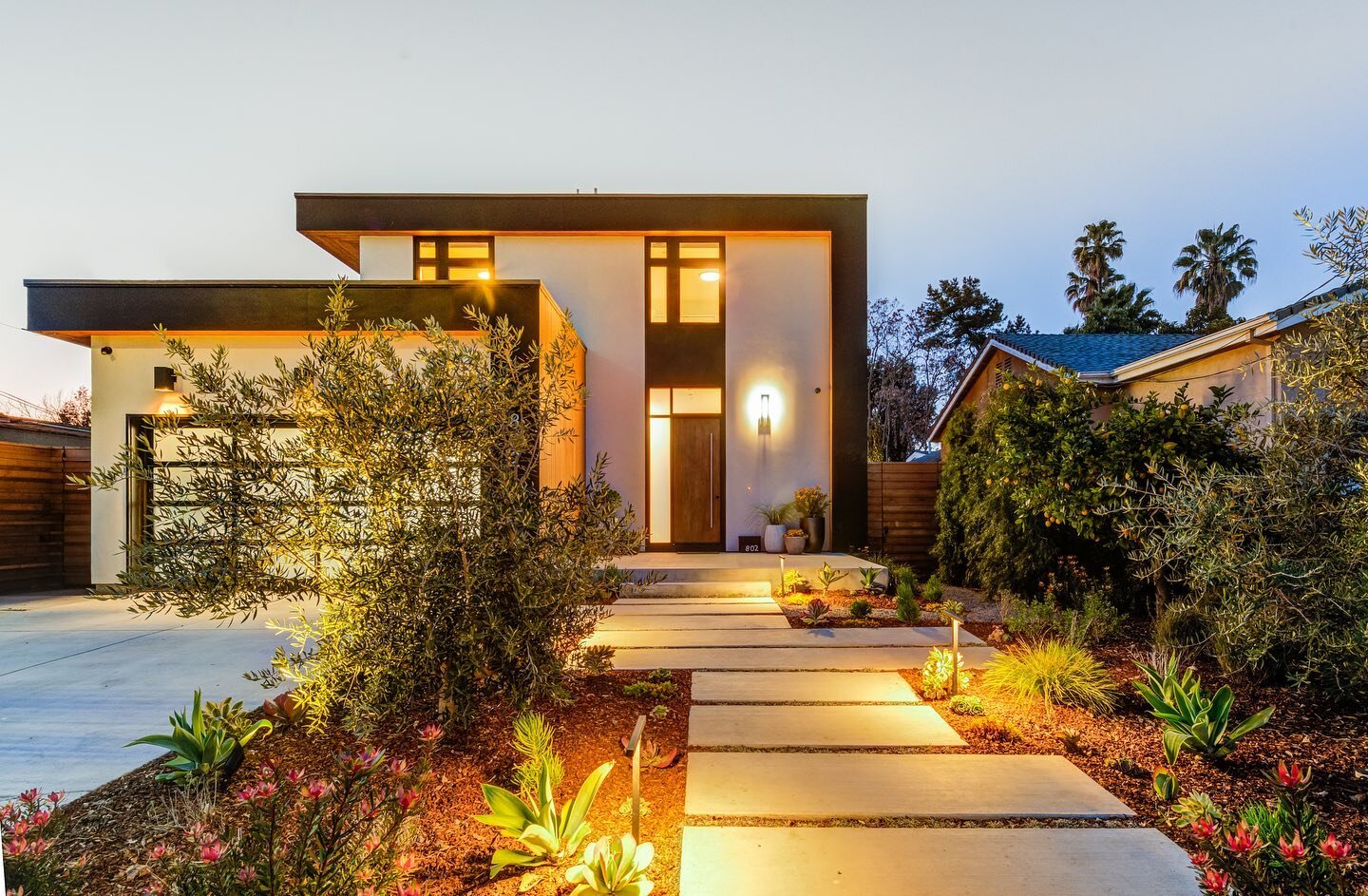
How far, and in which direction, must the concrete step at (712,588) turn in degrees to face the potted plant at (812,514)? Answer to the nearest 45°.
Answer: approximately 135° to its left

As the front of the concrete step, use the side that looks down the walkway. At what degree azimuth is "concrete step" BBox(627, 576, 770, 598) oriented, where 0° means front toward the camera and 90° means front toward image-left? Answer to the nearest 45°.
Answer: approximately 0°

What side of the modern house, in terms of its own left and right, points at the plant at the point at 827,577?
front

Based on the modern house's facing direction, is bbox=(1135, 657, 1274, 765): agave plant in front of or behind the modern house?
in front

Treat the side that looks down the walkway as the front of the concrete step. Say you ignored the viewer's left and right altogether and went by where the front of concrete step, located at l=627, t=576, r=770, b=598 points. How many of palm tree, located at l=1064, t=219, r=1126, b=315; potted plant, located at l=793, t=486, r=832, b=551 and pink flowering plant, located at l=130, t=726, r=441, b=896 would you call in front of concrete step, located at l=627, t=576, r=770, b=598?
1

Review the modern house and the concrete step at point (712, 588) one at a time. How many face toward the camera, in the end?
2

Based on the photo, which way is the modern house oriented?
toward the camera

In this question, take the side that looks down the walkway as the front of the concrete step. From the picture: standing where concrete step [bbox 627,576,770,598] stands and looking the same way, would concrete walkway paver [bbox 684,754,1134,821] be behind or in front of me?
in front

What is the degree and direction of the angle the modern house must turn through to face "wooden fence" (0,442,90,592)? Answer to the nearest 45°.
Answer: approximately 90° to its right

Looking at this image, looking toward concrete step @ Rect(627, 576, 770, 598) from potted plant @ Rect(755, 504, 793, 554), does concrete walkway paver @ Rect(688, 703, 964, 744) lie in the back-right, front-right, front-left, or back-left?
front-left

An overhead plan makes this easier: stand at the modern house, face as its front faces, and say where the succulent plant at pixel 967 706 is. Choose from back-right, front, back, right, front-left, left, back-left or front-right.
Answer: front
